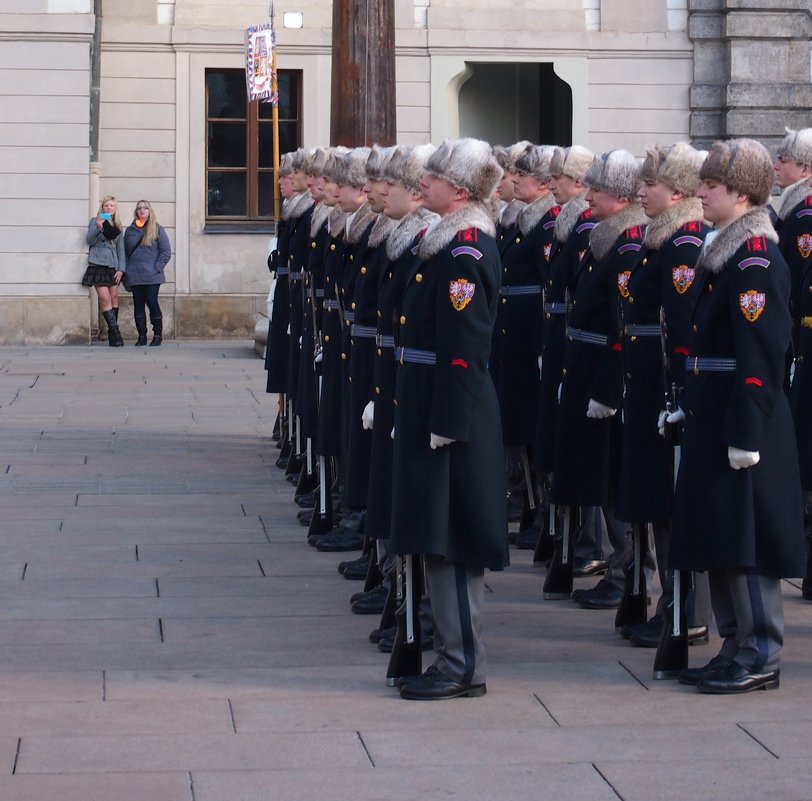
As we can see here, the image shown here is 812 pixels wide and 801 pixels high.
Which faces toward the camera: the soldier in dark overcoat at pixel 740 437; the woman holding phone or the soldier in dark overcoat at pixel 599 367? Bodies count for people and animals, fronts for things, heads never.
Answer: the woman holding phone

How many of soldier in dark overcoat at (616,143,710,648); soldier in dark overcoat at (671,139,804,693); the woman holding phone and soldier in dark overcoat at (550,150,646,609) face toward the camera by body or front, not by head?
1

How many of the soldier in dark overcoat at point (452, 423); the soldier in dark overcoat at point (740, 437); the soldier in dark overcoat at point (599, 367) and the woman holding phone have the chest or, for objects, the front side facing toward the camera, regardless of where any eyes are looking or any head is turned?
1

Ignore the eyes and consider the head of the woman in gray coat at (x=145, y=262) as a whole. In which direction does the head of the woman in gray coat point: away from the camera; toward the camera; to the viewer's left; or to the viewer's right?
toward the camera

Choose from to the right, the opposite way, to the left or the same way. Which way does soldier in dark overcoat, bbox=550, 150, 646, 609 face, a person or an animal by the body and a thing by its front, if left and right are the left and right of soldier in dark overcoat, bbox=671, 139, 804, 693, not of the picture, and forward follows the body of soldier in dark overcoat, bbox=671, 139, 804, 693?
the same way

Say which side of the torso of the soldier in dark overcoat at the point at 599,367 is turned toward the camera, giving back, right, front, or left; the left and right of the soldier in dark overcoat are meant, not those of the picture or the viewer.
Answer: left

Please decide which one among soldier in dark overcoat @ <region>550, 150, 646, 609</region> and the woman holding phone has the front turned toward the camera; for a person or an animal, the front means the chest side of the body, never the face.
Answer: the woman holding phone

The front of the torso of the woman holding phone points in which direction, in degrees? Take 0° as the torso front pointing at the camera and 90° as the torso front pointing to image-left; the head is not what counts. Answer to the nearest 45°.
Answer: approximately 0°

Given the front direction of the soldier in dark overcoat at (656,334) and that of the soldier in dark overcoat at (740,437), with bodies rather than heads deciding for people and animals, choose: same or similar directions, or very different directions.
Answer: same or similar directions

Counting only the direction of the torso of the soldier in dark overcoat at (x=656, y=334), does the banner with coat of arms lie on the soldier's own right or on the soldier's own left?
on the soldier's own right
